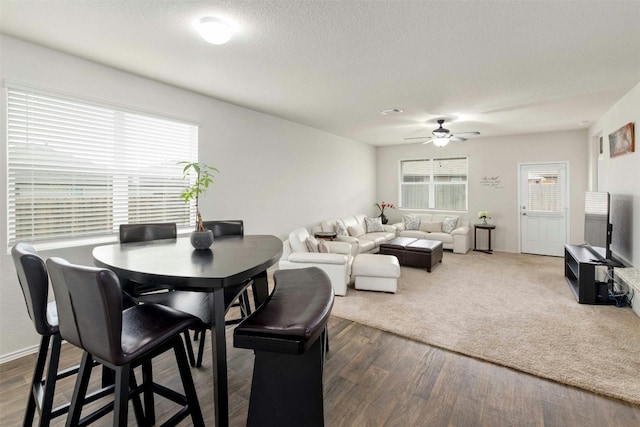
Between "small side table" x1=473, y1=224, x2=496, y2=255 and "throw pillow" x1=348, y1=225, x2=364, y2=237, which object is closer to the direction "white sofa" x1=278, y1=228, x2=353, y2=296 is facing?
the small side table

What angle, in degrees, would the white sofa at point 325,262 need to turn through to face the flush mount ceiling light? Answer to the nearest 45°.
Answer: approximately 135° to its right

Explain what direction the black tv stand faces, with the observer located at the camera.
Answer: facing to the left of the viewer

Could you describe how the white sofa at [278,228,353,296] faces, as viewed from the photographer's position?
facing to the right of the viewer

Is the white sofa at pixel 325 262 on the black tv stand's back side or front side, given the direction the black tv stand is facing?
on the front side

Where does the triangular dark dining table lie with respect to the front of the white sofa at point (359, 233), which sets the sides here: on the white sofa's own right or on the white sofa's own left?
on the white sofa's own right

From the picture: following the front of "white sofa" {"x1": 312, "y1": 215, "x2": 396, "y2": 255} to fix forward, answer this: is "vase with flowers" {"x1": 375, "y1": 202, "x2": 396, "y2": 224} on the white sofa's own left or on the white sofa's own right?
on the white sofa's own left

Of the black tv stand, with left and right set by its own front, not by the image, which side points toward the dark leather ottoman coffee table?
front

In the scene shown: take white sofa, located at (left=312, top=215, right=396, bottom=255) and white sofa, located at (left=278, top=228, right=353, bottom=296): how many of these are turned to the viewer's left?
0

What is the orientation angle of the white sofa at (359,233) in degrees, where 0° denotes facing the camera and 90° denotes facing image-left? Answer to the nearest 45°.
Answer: approximately 315°

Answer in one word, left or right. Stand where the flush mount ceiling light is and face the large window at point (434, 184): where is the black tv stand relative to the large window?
right
